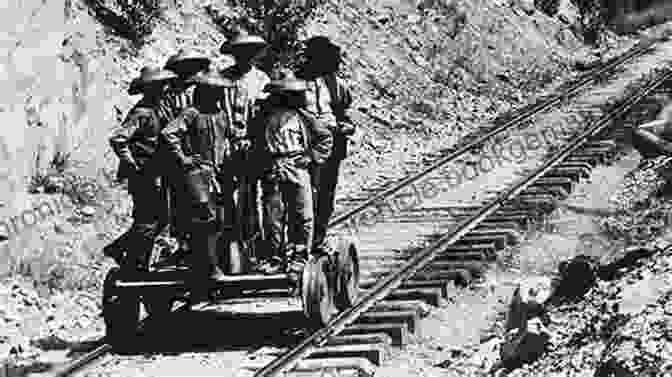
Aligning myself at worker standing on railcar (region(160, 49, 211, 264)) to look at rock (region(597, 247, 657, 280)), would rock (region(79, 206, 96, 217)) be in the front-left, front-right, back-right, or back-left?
back-left

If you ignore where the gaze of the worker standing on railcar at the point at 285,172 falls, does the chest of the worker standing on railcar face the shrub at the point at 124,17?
no

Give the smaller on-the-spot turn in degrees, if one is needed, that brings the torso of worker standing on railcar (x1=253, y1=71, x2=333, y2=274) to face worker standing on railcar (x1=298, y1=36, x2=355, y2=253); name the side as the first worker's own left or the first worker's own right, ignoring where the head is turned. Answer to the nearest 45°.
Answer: approximately 135° to the first worker's own left

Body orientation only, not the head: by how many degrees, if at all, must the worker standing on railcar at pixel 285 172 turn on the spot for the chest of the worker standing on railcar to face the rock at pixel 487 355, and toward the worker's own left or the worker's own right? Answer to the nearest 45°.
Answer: approximately 90° to the worker's own left

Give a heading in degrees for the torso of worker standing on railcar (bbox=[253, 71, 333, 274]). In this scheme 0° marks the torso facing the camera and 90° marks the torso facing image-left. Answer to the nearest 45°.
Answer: approximately 0°

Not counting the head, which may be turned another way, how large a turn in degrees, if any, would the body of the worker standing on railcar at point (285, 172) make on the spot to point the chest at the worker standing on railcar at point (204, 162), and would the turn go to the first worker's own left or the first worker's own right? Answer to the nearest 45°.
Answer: approximately 90° to the first worker's own right

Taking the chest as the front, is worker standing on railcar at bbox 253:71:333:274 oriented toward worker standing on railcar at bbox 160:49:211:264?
no
